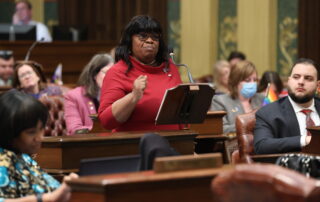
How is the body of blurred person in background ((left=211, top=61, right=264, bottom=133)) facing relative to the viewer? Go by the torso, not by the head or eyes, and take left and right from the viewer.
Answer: facing the viewer and to the right of the viewer

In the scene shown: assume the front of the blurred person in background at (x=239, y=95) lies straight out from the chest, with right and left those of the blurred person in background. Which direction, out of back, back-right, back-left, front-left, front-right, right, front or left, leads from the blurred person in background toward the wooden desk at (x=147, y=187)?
front-right

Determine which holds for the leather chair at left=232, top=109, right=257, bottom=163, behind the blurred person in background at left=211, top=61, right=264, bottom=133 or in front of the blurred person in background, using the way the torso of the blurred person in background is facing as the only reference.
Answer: in front

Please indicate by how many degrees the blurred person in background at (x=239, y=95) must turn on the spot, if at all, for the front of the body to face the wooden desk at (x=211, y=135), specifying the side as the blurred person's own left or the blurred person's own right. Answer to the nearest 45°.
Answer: approximately 45° to the blurred person's own right
